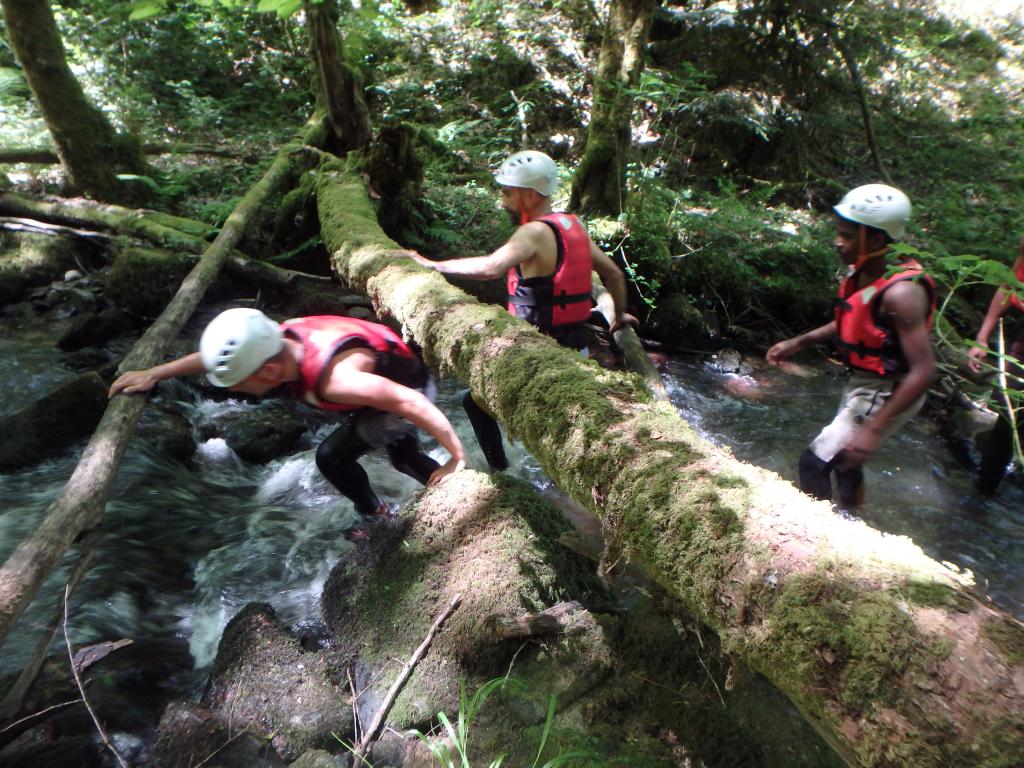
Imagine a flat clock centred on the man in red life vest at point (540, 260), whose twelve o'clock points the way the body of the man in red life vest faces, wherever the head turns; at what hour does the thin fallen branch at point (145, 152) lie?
The thin fallen branch is roughly at 12 o'clock from the man in red life vest.

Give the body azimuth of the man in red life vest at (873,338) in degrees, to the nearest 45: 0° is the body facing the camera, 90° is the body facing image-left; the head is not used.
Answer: approximately 45°

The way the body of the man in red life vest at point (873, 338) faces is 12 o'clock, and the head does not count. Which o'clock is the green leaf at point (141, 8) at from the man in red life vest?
The green leaf is roughly at 1 o'clock from the man in red life vest.

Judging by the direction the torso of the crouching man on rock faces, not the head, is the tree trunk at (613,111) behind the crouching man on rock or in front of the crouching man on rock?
behind

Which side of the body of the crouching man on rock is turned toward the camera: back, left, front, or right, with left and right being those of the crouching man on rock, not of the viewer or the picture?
left

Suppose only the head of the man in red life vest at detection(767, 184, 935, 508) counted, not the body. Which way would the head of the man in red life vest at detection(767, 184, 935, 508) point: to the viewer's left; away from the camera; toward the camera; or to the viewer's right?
to the viewer's left

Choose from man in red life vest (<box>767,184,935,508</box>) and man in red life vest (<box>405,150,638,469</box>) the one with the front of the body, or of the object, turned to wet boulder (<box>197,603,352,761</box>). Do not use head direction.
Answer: man in red life vest (<box>767,184,935,508</box>)

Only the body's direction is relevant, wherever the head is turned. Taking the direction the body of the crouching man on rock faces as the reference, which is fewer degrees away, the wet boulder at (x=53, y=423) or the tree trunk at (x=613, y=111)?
the wet boulder

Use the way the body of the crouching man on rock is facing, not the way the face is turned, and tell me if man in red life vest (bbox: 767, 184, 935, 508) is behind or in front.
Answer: behind

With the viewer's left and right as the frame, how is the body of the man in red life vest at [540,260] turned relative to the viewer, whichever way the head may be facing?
facing away from the viewer and to the left of the viewer
